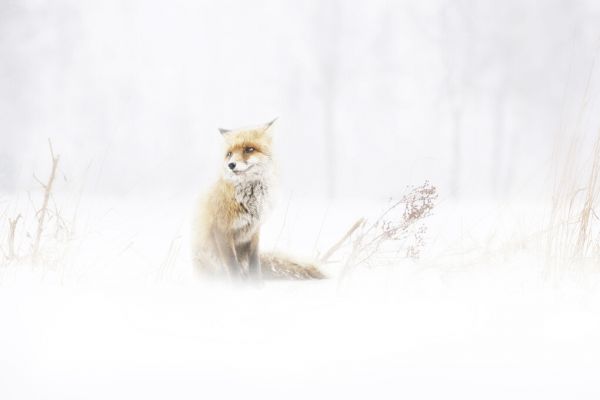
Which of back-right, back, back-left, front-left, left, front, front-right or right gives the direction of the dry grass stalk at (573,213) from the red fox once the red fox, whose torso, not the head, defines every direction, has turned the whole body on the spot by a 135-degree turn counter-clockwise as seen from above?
right

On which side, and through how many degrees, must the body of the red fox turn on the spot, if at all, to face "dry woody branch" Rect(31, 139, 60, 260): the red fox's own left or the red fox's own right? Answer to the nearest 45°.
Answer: approximately 135° to the red fox's own right

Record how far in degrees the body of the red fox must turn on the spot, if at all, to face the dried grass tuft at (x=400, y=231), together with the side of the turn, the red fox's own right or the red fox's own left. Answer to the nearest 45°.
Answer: approximately 45° to the red fox's own left
